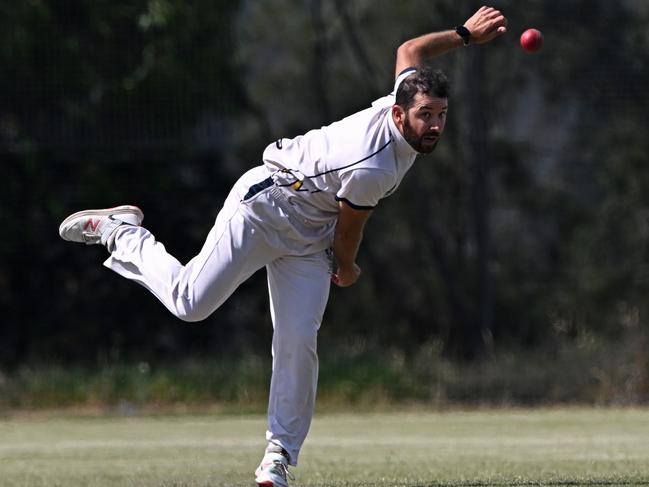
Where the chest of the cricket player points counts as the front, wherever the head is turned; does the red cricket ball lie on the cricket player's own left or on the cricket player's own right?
on the cricket player's own left

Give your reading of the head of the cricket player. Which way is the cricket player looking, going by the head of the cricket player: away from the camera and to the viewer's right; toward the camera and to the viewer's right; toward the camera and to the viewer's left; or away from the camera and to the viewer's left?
toward the camera and to the viewer's right

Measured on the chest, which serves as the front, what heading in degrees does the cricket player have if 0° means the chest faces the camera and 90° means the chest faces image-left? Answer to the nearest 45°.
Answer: approximately 315°
